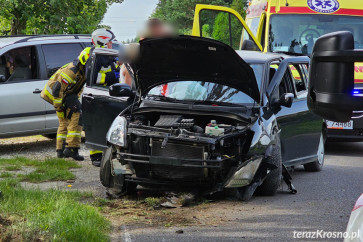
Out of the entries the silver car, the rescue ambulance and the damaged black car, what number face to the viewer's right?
0

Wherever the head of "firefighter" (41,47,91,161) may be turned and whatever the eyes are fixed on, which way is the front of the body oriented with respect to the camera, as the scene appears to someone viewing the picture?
to the viewer's right

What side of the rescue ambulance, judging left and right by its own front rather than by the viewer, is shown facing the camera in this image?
front

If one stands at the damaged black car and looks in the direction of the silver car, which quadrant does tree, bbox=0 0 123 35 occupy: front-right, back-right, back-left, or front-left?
front-right

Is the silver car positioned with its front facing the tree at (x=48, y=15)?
no

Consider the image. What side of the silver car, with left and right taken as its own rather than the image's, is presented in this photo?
left

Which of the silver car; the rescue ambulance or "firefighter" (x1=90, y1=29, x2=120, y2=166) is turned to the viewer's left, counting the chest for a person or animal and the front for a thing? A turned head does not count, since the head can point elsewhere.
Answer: the silver car

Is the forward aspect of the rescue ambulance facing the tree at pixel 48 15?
no

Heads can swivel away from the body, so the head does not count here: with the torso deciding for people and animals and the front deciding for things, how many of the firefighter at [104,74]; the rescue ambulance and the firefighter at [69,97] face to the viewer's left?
0

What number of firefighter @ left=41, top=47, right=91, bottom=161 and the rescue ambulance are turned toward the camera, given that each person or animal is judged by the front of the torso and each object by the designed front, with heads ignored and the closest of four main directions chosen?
1

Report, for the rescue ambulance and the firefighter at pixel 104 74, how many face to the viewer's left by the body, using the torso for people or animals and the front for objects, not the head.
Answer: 0

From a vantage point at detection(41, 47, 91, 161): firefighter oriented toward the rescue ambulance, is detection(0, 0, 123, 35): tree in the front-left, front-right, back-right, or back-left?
front-left

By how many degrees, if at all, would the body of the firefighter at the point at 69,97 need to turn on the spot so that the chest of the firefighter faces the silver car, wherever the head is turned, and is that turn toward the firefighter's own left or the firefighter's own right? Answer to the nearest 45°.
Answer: approximately 135° to the firefighter's own left

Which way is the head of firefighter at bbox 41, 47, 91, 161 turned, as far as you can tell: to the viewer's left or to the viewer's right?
to the viewer's right

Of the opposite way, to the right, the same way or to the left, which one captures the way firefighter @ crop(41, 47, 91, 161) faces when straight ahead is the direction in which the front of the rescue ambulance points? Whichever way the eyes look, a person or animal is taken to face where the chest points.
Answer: to the left
